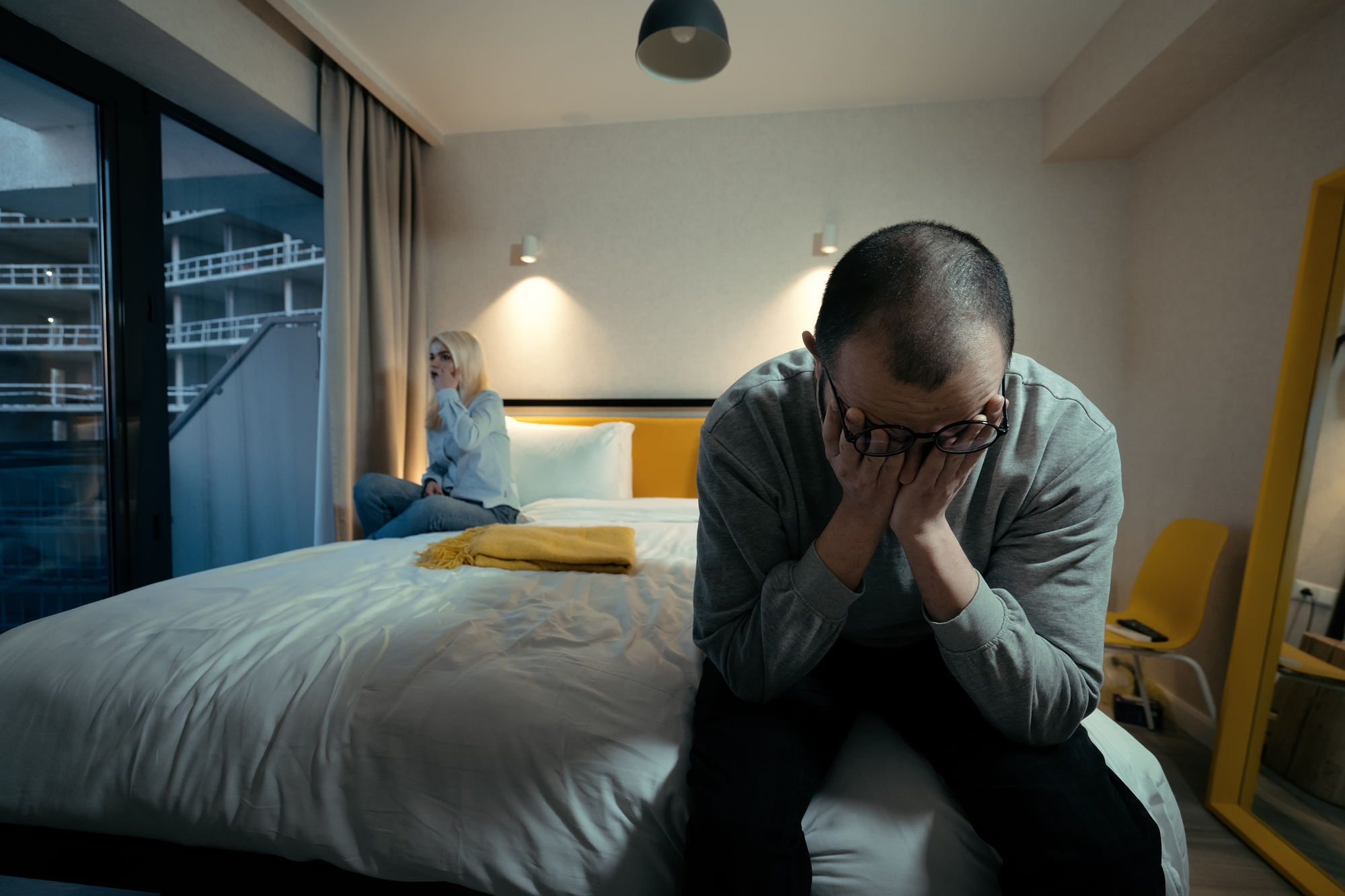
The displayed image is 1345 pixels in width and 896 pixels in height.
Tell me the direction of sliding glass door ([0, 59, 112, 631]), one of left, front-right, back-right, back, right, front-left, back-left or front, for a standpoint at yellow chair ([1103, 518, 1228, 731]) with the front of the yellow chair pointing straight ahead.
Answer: front

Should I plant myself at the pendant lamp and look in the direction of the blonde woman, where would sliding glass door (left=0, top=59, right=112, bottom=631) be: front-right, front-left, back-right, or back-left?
front-left

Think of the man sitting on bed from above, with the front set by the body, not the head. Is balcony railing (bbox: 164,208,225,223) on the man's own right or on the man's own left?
on the man's own right

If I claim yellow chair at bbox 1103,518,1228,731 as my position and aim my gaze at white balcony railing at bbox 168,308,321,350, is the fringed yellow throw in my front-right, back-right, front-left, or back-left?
front-left

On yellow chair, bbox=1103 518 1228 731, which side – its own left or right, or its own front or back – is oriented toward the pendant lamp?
front

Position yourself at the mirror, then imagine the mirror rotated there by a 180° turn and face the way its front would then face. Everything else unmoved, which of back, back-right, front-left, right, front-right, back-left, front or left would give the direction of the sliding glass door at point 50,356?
back

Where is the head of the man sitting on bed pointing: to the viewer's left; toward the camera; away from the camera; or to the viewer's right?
toward the camera

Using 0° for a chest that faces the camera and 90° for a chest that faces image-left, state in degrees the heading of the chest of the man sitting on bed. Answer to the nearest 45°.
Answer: approximately 0°

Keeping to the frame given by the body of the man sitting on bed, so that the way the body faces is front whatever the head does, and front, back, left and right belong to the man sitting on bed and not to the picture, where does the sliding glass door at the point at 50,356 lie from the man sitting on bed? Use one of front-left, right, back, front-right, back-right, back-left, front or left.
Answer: right

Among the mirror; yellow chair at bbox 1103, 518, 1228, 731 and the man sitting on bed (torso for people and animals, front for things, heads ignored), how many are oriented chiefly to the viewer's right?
0

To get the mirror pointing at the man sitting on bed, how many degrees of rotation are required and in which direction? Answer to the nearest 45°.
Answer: approximately 45° to its left

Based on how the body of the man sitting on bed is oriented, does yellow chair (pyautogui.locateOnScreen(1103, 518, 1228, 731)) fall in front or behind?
behind

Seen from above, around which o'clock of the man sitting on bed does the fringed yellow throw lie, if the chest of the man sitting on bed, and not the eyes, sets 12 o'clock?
The fringed yellow throw is roughly at 4 o'clock from the man sitting on bed.

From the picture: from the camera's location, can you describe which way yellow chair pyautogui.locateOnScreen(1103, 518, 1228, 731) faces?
facing the viewer and to the left of the viewer
